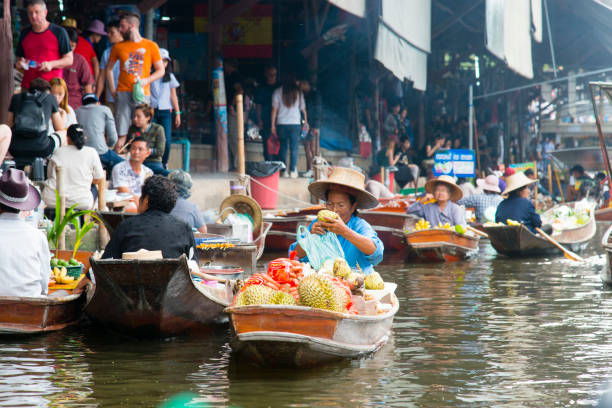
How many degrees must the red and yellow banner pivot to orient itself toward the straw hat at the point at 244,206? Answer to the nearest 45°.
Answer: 0° — it already faces it

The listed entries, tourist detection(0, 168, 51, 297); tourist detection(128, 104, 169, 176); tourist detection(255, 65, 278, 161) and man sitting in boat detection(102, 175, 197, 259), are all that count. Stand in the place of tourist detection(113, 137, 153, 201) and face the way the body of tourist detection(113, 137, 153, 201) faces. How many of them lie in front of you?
2

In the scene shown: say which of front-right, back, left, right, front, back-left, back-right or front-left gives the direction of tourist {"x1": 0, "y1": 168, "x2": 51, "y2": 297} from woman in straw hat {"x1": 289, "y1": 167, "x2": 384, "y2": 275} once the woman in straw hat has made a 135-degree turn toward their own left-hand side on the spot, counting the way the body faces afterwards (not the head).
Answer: back

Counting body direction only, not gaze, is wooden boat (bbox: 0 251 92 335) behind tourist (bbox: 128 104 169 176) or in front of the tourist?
in front

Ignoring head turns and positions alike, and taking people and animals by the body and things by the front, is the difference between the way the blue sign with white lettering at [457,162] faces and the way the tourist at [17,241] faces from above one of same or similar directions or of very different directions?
very different directions

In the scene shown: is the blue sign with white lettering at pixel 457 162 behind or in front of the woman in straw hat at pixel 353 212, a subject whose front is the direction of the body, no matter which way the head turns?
behind

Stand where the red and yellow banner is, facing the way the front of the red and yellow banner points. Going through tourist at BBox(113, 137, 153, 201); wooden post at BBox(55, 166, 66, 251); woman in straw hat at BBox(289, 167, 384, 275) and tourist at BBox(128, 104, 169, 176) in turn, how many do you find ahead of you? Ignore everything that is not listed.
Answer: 4

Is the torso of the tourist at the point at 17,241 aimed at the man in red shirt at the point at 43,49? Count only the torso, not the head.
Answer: yes

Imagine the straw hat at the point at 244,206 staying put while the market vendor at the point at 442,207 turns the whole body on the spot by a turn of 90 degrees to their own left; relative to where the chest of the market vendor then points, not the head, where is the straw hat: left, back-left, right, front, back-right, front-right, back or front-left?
back-right

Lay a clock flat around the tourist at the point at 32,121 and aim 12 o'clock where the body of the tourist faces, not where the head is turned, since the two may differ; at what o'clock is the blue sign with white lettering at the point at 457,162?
The blue sign with white lettering is roughly at 2 o'clock from the tourist.

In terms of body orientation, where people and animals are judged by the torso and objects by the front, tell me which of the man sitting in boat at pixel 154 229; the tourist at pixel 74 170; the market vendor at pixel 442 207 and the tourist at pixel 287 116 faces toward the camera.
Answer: the market vendor

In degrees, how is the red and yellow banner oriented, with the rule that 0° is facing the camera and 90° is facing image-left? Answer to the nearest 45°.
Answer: approximately 0°

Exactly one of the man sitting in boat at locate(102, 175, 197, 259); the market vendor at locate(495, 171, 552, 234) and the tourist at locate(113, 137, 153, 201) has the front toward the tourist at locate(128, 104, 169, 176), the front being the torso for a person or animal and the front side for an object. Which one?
the man sitting in boat

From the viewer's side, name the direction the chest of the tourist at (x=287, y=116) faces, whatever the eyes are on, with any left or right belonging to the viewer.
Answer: facing away from the viewer

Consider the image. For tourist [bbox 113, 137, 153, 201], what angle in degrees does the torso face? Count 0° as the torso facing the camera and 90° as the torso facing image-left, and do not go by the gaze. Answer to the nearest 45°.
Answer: approximately 0°

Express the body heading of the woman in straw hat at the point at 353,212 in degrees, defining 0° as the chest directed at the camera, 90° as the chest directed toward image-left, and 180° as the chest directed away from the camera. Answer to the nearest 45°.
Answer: approximately 45°
